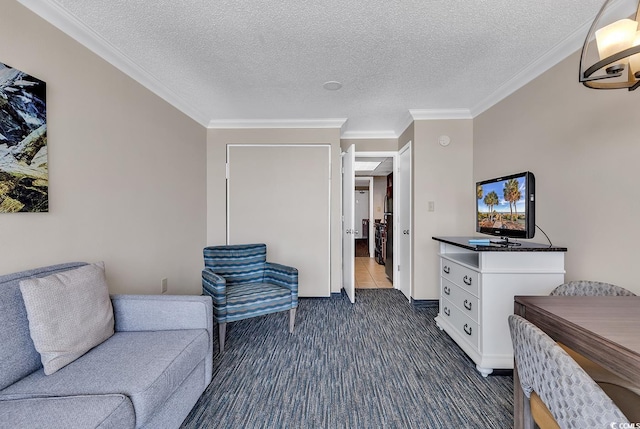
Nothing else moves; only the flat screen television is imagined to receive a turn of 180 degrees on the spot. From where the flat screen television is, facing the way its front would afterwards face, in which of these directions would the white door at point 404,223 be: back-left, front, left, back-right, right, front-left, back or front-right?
left

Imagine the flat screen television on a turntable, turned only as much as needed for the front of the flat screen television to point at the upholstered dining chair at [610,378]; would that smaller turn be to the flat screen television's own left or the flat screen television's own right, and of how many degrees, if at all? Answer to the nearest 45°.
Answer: approximately 45° to the flat screen television's own left

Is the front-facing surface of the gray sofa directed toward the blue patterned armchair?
no

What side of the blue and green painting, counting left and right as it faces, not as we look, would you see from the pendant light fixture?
front

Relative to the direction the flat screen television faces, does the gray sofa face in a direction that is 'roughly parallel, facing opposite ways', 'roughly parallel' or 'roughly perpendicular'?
roughly parallel, facing opposite ways

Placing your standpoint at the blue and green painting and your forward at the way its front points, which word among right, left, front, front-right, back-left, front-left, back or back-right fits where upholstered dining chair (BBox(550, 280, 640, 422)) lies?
front

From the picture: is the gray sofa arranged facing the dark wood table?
yes

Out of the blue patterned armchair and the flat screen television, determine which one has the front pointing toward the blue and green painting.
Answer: the flat screen television

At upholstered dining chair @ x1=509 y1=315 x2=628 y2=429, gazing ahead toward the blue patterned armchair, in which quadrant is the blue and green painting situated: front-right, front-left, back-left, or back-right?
front-left

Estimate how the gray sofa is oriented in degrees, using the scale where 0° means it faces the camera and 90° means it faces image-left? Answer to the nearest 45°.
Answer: approximately 315°

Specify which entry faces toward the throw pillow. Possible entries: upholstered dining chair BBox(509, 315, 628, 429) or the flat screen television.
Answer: the flat screen television

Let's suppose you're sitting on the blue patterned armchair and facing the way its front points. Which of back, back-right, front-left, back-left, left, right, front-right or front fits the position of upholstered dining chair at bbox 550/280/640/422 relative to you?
front

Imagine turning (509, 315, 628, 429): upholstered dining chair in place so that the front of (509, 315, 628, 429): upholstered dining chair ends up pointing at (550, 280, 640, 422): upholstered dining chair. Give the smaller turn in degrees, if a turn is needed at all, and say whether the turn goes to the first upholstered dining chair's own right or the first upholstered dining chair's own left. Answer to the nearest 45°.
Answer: approximately 45° to the first upholstered dining chair's own left

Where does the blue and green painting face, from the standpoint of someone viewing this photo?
facing the viewer and to the right of the viewer

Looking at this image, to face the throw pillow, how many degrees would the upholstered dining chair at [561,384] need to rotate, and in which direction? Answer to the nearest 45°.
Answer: approximately 180°

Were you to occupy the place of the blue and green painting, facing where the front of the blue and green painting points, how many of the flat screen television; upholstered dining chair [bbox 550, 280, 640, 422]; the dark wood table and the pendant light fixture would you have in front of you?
4

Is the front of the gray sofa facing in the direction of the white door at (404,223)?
no

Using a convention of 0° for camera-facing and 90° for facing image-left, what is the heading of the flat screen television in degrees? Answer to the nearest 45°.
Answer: approximately 45°
